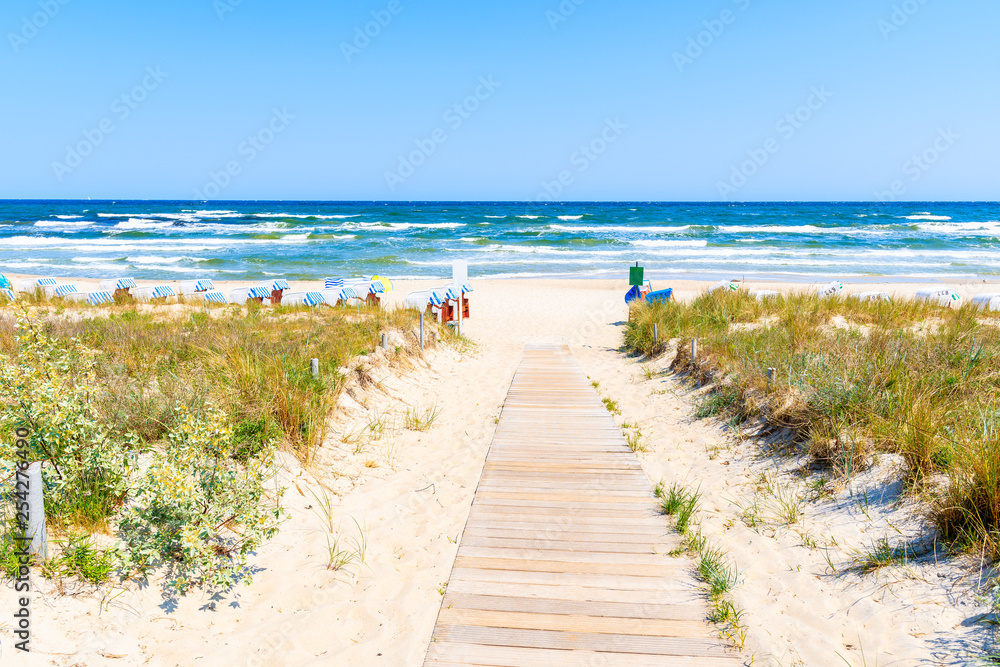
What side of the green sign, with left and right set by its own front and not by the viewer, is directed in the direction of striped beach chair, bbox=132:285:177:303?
right

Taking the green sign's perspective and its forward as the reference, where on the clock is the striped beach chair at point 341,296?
The striped beach chair is roughly at 2 o'clock from the green sign.

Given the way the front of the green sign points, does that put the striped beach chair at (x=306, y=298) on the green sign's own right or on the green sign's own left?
on the green sign's own right

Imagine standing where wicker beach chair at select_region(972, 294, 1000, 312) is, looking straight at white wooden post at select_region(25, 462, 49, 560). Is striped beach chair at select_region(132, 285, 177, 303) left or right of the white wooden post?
right

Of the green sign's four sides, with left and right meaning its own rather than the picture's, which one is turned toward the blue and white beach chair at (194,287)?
right

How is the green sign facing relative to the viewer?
toward the camera

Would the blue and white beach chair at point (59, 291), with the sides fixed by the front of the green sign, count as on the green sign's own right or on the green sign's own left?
on the green sign's own right

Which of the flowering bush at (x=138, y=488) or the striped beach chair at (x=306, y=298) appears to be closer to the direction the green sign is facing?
the flowering bush

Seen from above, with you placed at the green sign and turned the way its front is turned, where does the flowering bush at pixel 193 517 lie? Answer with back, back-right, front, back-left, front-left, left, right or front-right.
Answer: front
